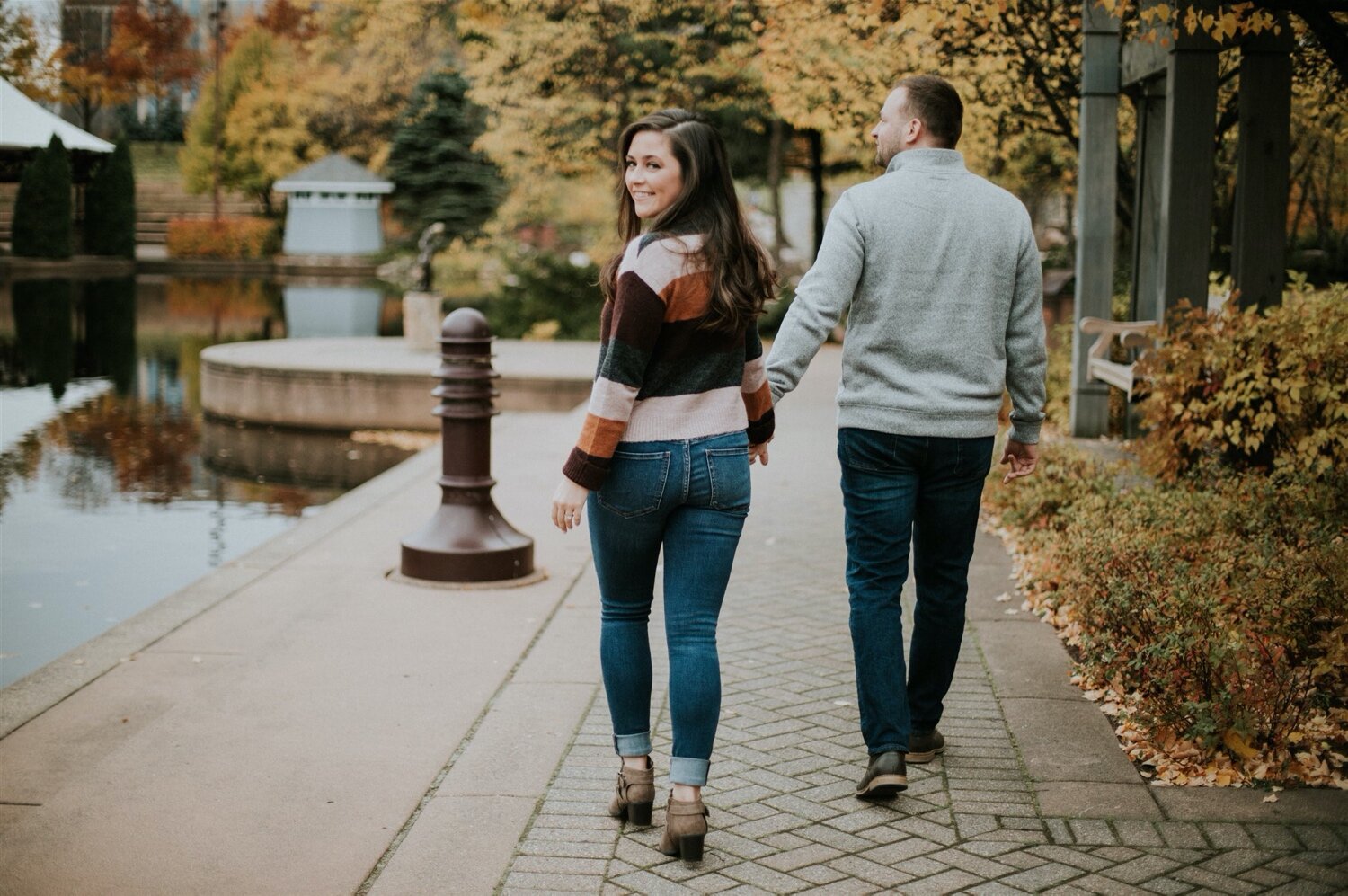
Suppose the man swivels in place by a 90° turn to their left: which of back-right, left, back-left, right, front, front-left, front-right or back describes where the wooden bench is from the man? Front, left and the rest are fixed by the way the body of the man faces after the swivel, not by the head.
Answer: right

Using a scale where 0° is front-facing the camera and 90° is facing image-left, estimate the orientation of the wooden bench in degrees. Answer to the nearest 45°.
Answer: approximately 90°

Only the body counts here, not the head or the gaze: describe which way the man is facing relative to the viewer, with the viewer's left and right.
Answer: facing away from the viewer

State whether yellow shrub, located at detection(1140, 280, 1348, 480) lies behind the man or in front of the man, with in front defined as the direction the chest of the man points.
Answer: in front

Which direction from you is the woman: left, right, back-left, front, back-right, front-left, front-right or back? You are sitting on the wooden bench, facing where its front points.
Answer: left

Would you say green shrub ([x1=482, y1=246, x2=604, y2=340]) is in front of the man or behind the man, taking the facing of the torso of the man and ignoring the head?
in front

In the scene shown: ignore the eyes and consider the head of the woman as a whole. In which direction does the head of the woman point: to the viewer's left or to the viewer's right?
to the viewer's left

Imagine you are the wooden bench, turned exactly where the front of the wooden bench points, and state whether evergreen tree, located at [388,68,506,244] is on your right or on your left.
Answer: on your right

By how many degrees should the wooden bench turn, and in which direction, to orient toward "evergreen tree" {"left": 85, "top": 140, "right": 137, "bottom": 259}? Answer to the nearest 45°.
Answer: approximately 45° to its right

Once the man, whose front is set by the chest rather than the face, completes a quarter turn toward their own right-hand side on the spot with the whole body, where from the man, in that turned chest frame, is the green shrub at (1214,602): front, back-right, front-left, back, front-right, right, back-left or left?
front-left

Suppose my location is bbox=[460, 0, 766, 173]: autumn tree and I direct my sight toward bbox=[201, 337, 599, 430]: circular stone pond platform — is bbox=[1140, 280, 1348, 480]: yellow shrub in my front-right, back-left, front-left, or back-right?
front-left
